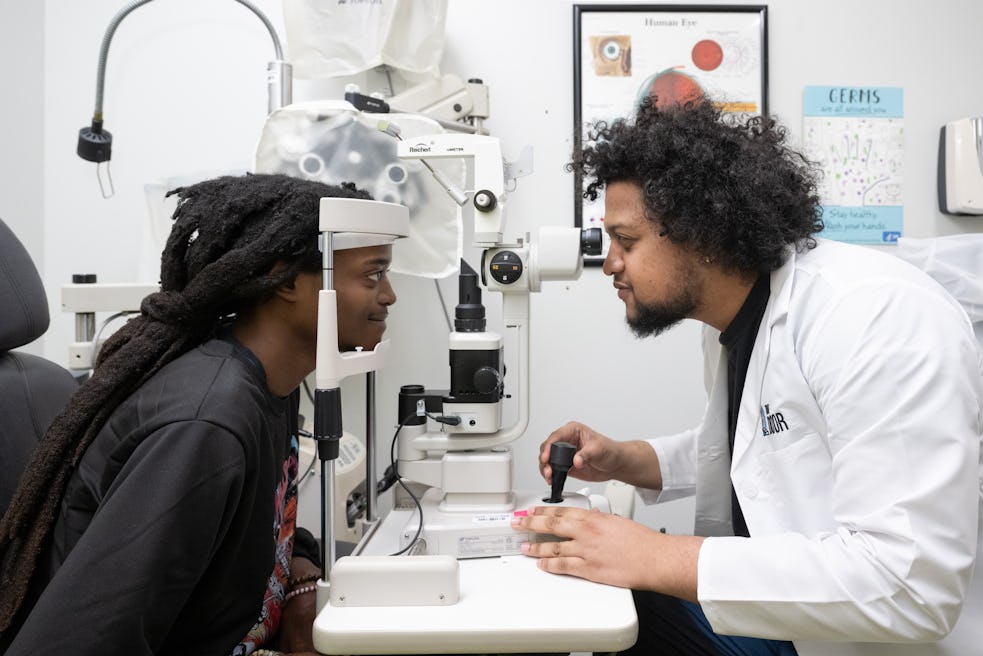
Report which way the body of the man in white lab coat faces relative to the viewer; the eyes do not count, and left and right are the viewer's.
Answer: facing to the left of the viewer

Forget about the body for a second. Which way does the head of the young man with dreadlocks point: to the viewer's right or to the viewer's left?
to the viewer's right

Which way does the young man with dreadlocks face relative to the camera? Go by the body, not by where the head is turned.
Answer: to the viewer's right

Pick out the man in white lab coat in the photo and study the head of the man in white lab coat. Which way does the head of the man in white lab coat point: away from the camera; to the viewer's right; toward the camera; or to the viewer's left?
to the viewer's left

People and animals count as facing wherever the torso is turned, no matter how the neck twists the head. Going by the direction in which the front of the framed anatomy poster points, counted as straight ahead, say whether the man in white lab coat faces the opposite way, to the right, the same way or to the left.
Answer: to the right

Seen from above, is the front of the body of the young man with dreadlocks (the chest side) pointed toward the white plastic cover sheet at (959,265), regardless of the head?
yes

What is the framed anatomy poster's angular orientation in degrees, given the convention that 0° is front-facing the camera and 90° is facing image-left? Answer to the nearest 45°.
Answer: approximately 0°
